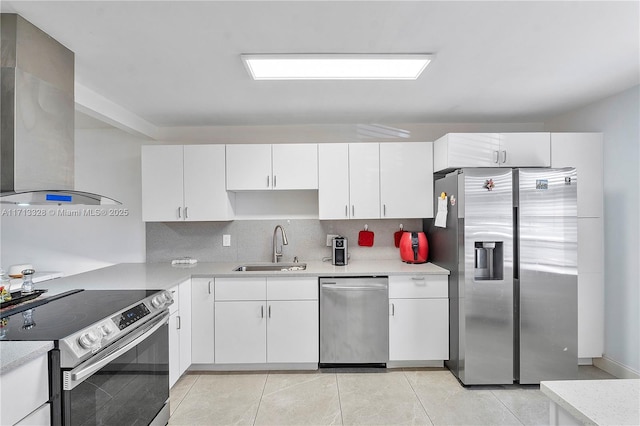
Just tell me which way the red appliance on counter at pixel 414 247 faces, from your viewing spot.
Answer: facing the viewer

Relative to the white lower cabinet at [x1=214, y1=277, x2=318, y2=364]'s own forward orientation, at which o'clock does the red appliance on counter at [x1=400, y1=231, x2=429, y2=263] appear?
The red appliance on counter is roughly at 9 o'clock from the white lower cabinet.

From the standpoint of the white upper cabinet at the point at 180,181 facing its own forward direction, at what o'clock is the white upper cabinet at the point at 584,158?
the white upper cabinet at the point at 584,158 is roughly at 10 o'clock from the white upper cabinet at the point at 180,181.

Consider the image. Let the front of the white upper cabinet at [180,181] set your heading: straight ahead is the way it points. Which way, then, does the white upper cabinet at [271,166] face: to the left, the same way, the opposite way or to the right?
the same way

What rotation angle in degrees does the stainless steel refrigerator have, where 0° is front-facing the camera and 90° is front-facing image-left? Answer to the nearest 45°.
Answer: approximately 0°

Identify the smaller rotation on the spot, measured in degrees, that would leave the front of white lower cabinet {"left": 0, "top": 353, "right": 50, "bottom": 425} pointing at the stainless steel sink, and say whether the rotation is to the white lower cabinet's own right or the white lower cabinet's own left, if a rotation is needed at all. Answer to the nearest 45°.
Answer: approximately 90° to the white lower cabinet's own left

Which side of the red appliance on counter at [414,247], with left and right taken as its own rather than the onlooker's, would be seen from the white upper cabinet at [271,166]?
right

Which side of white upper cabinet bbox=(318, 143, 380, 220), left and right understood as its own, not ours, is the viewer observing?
front

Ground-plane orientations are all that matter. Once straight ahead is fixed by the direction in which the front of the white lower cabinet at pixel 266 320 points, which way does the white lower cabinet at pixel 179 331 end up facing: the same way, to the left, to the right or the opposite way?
to the left

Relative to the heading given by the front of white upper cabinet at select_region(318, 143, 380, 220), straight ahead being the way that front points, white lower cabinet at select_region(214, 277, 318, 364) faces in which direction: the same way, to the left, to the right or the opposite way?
the same way

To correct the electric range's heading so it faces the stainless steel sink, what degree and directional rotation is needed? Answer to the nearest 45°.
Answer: approximately 90° to its left

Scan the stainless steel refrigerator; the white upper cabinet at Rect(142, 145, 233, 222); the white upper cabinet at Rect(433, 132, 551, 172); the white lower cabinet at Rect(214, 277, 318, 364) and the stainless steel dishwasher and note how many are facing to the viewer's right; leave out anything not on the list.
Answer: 0

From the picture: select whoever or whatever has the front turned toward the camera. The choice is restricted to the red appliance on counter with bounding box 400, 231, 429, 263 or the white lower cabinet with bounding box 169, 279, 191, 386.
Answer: the red appliance on counter

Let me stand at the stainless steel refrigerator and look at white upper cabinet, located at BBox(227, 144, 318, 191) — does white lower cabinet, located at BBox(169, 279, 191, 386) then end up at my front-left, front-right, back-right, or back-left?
front-left

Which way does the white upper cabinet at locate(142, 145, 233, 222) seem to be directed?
toward the camera

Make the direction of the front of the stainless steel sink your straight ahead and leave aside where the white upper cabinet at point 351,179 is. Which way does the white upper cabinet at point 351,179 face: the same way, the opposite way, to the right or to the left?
the same way

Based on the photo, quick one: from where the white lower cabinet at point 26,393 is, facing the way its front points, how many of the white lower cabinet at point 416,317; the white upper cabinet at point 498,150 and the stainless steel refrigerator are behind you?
0
